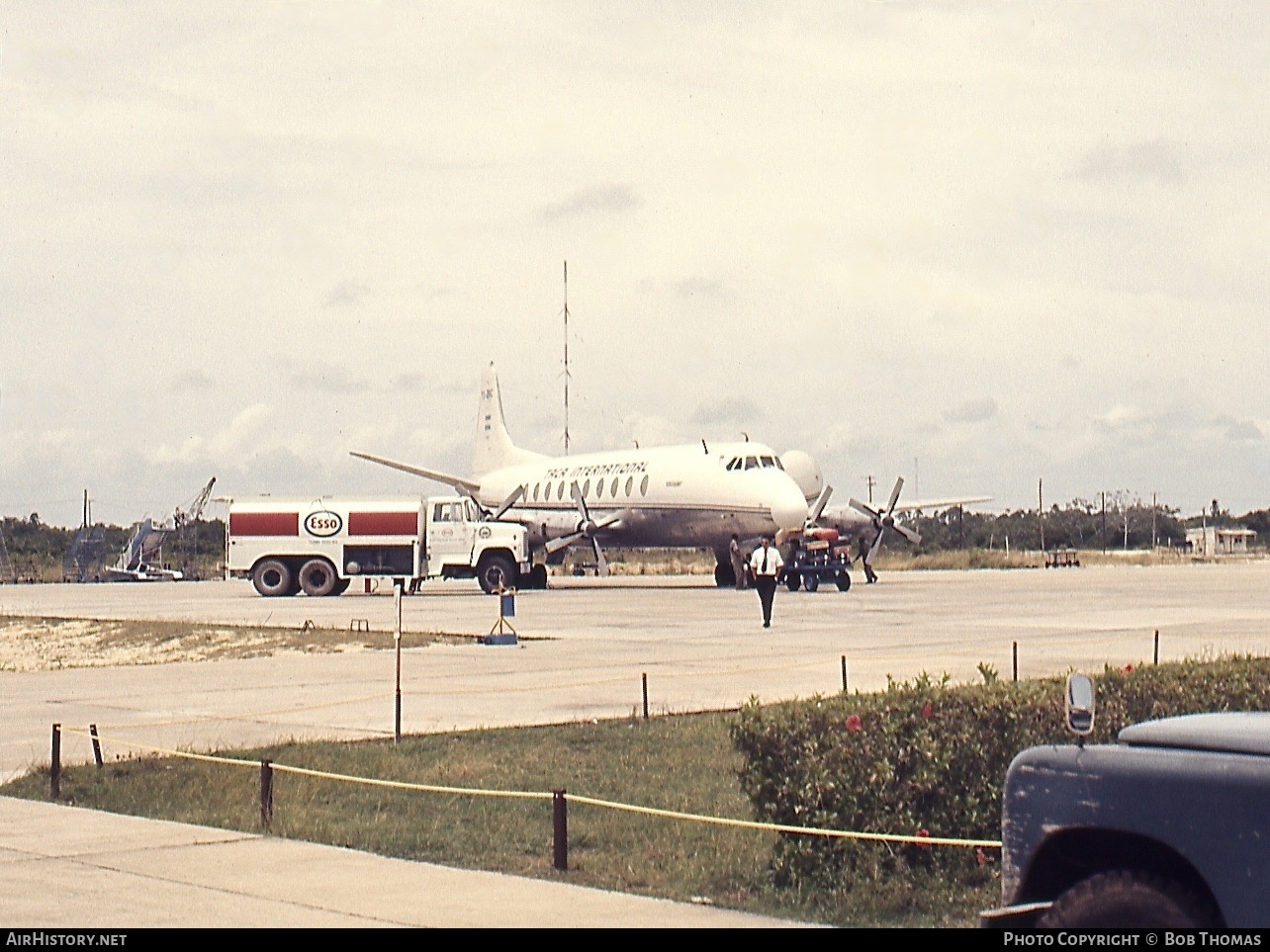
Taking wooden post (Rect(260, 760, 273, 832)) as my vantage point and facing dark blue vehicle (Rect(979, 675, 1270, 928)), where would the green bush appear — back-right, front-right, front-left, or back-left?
front-left

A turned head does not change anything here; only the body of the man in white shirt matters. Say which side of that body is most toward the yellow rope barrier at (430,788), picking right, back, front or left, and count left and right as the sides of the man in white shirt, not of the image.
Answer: front

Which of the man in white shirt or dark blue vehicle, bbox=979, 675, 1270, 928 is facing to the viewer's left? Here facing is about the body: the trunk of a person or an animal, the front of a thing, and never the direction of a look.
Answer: the dark blue vehicle

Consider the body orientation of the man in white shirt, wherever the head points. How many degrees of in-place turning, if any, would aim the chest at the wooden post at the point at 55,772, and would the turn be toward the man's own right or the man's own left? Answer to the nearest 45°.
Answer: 0° — they already face it

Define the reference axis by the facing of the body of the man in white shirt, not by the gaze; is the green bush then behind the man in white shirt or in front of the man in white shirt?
in front

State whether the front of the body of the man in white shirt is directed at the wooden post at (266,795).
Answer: yes

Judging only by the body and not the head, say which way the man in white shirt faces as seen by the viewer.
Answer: toward the camera

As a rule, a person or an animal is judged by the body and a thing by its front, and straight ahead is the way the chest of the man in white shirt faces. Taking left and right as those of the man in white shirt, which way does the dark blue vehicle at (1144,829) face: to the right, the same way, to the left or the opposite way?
to the right

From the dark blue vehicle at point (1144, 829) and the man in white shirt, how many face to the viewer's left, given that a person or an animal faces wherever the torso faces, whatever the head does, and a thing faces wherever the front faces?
1

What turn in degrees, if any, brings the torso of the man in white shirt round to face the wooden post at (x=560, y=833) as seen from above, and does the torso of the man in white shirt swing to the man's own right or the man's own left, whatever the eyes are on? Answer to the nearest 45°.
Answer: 0° — they already face it

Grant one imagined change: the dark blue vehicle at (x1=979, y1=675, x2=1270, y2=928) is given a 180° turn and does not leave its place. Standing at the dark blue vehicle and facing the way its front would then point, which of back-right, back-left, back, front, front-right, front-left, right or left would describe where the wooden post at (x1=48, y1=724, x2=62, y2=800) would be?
back-left

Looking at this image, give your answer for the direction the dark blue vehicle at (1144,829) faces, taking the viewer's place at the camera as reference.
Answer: facing to the left of the viewer

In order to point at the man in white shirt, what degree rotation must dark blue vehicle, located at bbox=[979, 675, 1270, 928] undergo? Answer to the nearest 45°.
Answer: approximately 90° to its right

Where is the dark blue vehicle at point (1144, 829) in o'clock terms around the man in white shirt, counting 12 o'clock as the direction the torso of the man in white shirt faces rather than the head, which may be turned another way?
The dark blue vehicle is roughly at 12 o'clock from the man in white shirt.

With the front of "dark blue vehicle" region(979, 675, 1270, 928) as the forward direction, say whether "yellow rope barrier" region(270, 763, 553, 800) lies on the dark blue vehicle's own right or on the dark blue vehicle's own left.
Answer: on the dark blue vehicle's own right

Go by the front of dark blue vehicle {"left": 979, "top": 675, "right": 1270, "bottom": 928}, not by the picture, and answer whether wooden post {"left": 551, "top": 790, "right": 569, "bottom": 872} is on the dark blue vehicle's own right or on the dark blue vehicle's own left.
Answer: on the dark blue vehicle's own right
